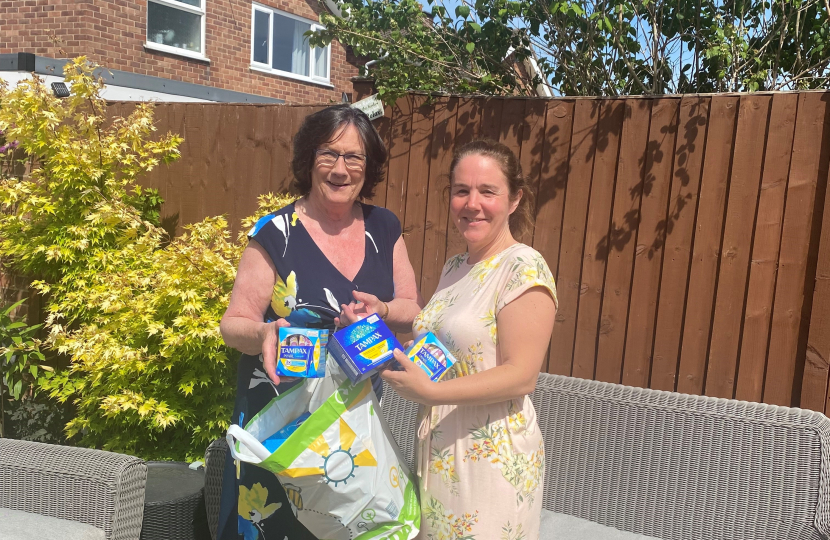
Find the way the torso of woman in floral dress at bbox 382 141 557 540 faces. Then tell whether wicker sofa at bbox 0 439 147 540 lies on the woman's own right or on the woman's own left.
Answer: on the woman's own right

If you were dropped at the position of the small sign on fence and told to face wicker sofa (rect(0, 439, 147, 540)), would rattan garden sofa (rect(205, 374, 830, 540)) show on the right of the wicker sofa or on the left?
left

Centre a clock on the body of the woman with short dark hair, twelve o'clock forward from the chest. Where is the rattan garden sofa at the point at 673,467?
The rattan garden sofa is roughly at 9 o'clock from the woman with short dark hair.

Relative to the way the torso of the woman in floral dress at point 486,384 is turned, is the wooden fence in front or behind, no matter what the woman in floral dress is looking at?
behind

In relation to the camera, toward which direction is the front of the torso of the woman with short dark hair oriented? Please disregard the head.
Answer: toward the camera

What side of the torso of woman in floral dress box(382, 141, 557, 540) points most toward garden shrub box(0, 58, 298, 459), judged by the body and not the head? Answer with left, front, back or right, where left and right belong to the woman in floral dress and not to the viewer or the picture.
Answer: right

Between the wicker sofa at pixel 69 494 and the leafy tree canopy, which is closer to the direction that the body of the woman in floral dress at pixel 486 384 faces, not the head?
the wicker sofa

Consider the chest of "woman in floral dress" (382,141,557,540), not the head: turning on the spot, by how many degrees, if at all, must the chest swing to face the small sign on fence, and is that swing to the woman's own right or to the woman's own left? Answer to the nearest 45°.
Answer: approximately 135° to the woman's own right

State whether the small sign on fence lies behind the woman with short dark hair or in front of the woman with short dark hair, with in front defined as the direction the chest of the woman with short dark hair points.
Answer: behind

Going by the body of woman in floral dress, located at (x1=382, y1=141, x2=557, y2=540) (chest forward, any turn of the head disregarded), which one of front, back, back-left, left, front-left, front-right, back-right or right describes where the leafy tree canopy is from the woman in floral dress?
back-right

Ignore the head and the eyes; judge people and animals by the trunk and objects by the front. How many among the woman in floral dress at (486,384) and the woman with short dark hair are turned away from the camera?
0

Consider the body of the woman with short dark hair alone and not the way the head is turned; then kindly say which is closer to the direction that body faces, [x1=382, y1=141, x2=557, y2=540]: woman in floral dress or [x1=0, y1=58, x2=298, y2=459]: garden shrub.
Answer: the woman in floral dress

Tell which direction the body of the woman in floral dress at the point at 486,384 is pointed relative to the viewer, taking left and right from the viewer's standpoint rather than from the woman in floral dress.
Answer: facing the viewer and to the left of the viewer
